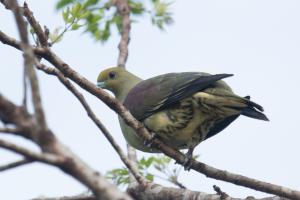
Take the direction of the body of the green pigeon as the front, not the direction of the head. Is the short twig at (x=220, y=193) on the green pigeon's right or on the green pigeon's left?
on the green pigeon's left

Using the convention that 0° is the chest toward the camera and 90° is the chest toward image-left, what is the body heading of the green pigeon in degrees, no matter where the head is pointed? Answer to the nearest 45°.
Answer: approximately 90°

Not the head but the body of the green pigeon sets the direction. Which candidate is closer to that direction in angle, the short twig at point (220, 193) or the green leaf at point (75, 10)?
the green leaf

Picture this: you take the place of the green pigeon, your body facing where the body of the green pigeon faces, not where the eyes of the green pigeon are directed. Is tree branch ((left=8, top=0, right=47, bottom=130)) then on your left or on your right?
on your left

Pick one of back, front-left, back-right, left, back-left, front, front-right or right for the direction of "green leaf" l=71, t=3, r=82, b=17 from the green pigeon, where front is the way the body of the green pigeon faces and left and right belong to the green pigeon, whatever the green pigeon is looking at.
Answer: front-left

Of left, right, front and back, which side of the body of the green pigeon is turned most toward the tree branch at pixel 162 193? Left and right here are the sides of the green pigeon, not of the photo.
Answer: left
